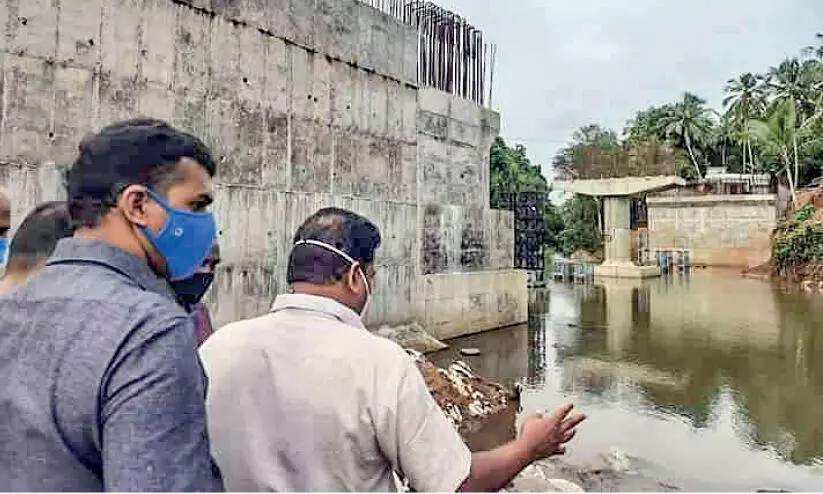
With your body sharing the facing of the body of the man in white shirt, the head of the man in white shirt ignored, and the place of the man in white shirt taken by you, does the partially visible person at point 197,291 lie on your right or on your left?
on your left

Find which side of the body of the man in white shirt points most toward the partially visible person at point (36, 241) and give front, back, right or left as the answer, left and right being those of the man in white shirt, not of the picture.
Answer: left

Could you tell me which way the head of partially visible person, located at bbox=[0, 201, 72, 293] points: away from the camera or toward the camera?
away from the camera

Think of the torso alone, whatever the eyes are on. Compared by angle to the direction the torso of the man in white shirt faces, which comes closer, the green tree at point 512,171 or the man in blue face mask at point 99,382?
the green tree

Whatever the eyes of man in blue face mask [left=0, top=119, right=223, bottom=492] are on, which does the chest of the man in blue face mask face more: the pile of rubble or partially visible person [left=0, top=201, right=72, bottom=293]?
the pile of rubble

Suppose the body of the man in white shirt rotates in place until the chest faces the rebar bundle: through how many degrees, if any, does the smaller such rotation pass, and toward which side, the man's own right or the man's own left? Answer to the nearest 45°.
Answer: approximately 45° to the man's own left

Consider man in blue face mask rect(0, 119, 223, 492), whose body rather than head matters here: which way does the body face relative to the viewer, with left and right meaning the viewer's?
facing away from the viewer and to the right of the viewer

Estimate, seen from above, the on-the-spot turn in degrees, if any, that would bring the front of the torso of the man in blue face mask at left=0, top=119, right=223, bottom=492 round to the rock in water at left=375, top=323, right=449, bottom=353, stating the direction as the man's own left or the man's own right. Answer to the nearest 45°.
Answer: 0° — they already face it

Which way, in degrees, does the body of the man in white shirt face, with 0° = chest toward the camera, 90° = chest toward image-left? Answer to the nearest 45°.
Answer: approximately 225°

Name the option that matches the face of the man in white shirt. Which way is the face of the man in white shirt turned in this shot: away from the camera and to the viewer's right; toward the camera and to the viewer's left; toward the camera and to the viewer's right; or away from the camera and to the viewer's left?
away from the camera and to the viewer's right
